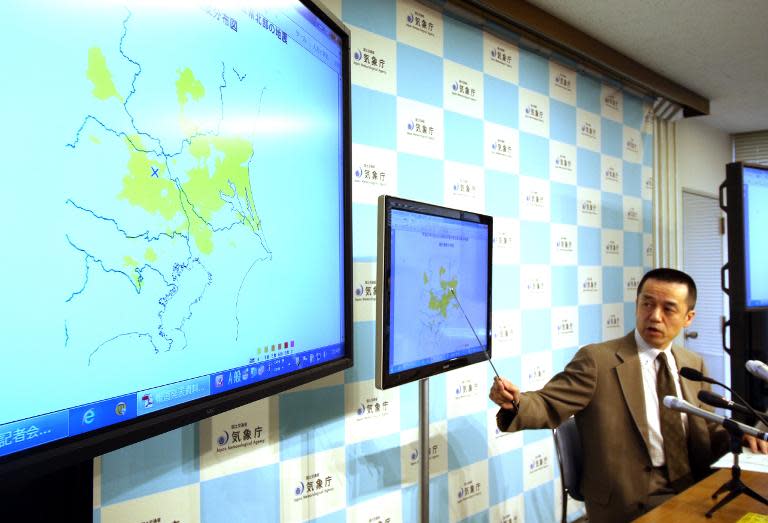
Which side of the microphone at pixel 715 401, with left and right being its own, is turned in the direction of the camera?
left

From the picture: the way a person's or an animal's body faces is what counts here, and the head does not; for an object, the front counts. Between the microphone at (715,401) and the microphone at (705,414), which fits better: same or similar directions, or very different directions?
same or similar directions

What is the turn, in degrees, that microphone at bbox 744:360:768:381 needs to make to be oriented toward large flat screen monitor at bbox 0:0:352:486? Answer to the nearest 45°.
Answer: approximately 45° to its left

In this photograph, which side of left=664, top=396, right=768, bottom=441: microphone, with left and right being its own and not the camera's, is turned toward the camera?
left

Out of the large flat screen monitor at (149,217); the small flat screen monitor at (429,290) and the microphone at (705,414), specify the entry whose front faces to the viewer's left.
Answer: the microphone

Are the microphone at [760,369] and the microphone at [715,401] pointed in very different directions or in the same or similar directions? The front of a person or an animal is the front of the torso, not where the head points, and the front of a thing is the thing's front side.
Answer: same or similar directions

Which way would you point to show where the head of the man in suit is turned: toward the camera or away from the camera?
toward the camera

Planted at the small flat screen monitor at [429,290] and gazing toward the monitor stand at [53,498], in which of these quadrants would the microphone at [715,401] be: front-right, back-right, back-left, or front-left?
back-left

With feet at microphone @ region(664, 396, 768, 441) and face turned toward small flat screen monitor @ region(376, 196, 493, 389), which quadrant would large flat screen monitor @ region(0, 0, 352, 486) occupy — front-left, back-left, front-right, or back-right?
front-left

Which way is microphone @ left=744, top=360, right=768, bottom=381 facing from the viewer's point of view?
to the viewer's left

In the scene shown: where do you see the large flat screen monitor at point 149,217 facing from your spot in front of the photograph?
facing the viewer and to the right of the viewer

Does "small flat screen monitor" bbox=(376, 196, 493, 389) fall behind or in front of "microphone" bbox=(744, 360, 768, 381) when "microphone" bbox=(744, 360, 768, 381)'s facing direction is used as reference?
in front
